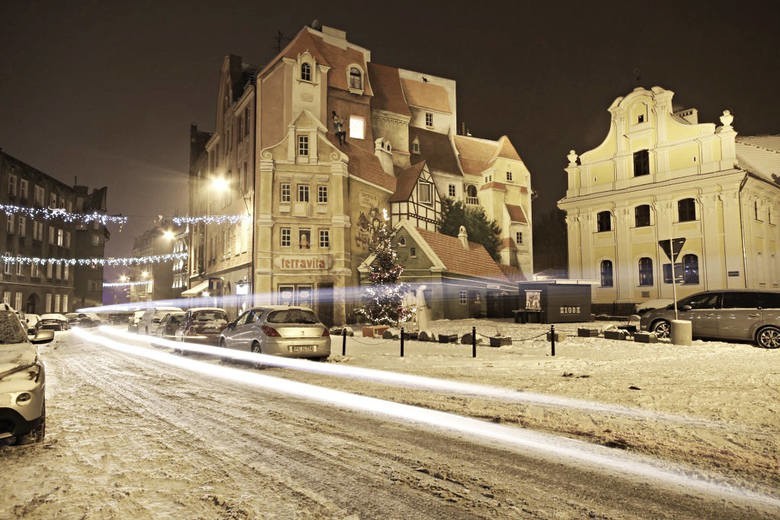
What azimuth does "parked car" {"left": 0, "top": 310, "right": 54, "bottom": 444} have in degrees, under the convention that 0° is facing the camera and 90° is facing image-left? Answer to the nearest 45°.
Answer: approximately 0°

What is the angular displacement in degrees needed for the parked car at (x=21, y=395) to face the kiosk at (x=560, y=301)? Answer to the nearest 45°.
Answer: approximately 135° to its left

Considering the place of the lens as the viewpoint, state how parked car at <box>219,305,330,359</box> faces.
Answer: facing away from the viewer and to the left of the viewer

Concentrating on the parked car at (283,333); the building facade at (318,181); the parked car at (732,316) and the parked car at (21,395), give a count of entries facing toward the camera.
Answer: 2

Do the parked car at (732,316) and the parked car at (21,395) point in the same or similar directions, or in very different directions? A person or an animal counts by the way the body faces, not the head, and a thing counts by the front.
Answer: very different directions

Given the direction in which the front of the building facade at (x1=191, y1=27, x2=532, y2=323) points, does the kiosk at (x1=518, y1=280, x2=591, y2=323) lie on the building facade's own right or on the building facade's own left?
on the building facade's own left

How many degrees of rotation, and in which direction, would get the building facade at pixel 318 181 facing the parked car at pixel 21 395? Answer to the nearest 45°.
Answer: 0° — it already faces it

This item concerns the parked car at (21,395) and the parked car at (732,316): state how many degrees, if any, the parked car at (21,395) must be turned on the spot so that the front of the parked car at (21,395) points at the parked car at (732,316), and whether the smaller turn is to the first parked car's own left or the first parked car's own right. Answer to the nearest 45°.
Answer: approximately 90° to the first parked car's own left

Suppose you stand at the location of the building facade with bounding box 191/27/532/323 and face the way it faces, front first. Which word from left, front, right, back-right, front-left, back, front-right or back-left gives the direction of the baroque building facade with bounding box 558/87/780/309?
left
